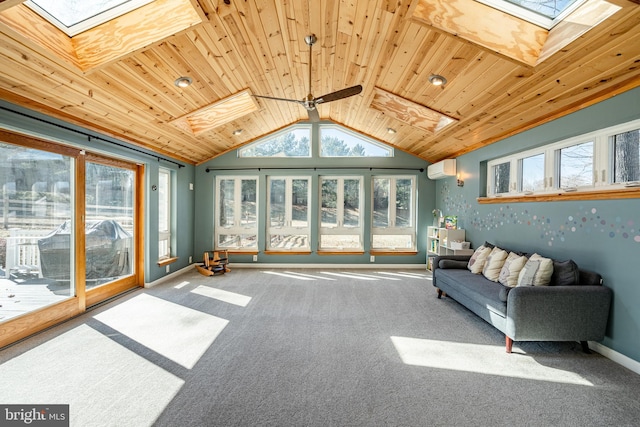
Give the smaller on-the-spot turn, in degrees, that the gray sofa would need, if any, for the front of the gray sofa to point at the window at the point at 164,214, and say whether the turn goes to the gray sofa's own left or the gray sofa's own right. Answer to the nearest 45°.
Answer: approximately 45° to the gray sofa's own right

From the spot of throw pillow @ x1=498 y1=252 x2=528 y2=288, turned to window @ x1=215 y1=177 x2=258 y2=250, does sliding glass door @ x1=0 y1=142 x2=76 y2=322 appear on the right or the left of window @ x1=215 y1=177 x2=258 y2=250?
left

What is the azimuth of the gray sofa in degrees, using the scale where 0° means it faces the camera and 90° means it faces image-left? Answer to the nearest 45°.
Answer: approximately 45°

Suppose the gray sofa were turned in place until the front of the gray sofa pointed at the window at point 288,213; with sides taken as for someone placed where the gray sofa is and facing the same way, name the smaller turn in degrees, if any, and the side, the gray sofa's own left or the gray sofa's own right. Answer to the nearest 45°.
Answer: approximately 45° to the gray sofa's own right

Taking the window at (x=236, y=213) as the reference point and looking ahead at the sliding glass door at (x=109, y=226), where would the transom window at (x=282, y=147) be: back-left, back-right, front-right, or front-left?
back-left

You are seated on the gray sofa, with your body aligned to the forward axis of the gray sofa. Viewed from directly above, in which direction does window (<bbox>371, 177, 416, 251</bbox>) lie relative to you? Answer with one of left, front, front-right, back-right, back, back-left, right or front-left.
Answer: right

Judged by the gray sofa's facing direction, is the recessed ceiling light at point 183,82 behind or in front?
in front

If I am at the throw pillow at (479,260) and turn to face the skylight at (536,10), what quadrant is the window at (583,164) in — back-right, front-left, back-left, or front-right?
front-left
